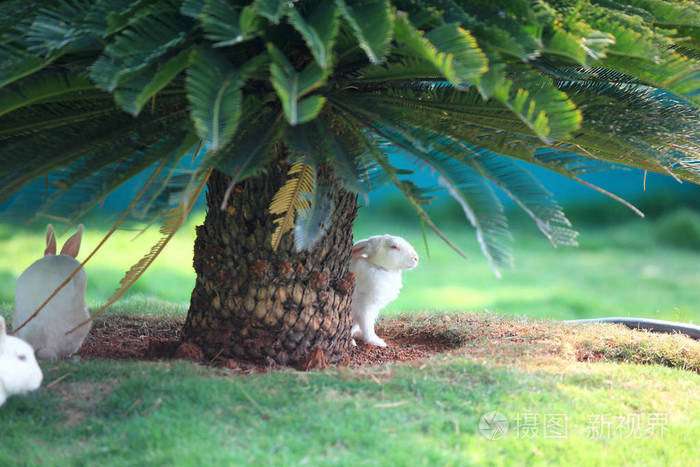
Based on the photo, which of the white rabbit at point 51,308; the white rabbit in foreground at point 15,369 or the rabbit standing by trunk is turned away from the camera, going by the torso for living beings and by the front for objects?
the white rabbit

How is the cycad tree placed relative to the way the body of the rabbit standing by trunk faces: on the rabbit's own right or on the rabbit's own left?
on the rabbit's own right

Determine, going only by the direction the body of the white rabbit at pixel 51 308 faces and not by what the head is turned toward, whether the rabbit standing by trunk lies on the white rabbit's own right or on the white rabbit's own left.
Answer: on the white rabbit's own right

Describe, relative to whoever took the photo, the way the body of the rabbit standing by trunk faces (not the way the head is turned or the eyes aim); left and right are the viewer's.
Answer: facing to the right of the viewer

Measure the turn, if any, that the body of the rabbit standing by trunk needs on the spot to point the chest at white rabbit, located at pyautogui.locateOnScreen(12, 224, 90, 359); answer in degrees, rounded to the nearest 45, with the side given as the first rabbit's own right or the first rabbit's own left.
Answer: approximately 180°

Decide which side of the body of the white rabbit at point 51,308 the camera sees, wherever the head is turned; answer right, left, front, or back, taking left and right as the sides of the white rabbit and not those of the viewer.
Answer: back

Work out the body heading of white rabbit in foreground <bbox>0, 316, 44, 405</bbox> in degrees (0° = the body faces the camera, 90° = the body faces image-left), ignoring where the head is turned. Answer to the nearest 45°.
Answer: approximately 270°

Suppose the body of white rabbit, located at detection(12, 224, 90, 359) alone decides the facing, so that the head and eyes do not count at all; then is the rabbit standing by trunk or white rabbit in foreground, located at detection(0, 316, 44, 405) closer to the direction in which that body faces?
the rabbit standing by trunk

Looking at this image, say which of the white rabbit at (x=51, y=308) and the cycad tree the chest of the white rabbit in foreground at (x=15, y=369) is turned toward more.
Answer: the cycad tree
